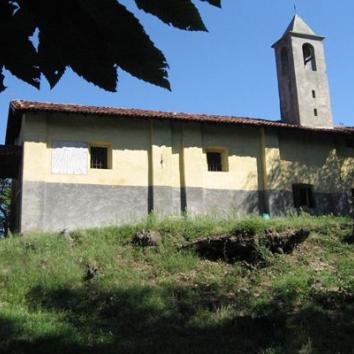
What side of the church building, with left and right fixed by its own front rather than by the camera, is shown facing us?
left
